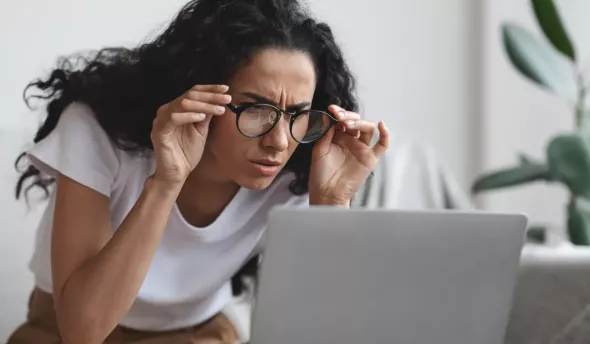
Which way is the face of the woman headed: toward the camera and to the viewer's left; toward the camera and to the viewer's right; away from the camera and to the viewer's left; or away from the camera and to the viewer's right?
toward the camera and to the viewer's right

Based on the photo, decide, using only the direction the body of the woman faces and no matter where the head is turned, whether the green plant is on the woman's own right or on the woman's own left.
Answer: on the woman's own left
